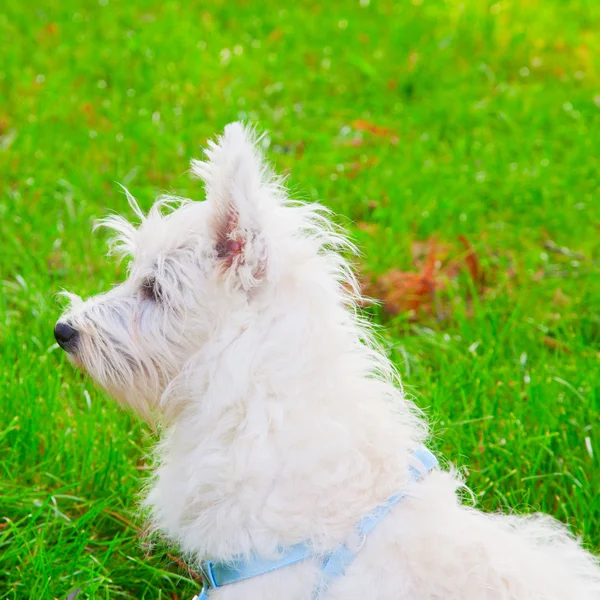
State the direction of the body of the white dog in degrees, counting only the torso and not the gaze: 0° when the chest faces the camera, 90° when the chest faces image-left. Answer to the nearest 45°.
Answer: approximately 90°
